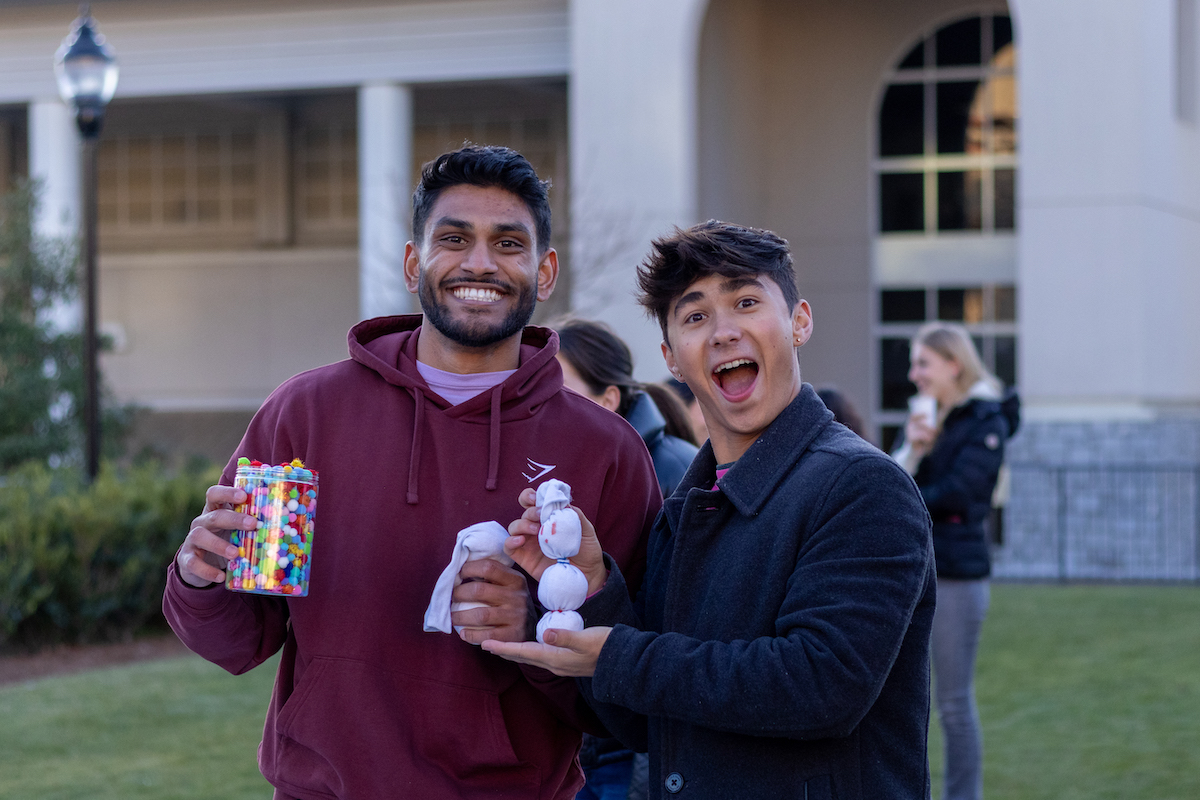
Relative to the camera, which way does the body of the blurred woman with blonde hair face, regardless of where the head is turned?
to the viewer's left

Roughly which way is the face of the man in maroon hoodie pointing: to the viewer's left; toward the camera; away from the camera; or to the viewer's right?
toward the camera

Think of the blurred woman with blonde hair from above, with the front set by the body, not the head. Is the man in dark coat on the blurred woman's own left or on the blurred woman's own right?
on the blurred woman's own left

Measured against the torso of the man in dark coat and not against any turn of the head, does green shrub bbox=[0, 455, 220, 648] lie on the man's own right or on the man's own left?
on the man's own right

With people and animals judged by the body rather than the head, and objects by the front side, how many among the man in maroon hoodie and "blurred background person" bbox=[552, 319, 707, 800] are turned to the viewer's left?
1

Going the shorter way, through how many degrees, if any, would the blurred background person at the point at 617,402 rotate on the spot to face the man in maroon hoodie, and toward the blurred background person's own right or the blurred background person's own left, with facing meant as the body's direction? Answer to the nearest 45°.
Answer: approximately 90° to the blurred background person's own left

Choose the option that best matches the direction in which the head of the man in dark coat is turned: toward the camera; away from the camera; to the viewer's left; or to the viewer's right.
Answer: toward the camera

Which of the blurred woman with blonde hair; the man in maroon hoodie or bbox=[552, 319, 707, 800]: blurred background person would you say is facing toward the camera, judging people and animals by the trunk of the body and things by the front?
the man in maroon hoodie

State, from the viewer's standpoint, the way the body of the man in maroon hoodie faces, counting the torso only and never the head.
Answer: toward the camera

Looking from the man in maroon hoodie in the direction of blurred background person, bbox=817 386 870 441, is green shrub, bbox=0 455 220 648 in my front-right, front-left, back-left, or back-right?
front-left

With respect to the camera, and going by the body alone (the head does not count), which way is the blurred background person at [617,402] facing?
to the viewer's left
